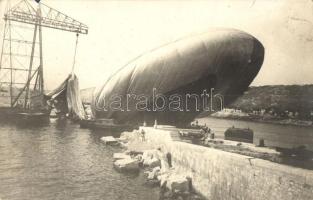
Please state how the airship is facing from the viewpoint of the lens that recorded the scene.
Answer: facing the viewer and to the right of the viewer

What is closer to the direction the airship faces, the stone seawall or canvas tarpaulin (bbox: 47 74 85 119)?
the stone seawall

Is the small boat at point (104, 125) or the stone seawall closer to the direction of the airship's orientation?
the stone seawall

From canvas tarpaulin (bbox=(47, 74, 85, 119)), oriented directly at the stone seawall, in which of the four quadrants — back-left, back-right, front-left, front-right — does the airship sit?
front-left

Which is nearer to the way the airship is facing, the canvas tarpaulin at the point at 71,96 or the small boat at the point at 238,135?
the small boat

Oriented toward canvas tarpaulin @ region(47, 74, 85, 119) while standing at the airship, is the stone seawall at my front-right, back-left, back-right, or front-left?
back-left

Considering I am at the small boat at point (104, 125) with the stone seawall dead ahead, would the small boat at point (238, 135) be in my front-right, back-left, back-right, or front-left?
front-left

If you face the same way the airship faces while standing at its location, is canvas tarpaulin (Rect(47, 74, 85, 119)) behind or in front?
behind
